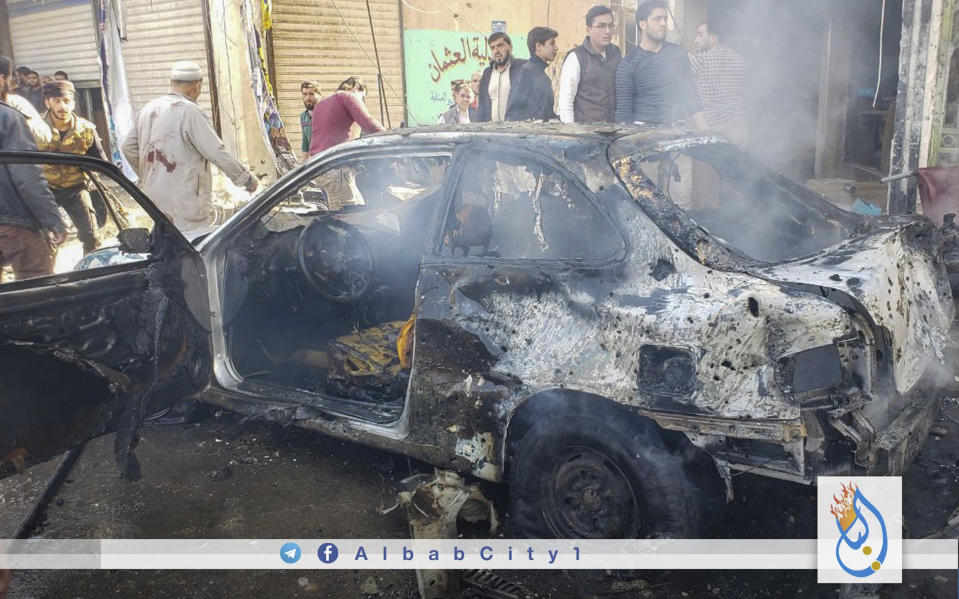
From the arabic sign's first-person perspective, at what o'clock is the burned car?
The burned car is roughly at 12 o'clock from the arabic sign.

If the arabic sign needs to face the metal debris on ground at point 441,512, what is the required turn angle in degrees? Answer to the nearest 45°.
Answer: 0° — it already faces it

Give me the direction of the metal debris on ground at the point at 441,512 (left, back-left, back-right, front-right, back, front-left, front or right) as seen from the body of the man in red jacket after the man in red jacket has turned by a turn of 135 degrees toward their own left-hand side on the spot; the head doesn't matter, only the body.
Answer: left

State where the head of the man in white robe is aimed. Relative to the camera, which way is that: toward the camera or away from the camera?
away from the camera

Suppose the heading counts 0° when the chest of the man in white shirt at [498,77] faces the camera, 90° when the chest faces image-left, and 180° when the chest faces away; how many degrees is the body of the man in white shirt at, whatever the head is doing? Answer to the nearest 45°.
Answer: approximately 0°

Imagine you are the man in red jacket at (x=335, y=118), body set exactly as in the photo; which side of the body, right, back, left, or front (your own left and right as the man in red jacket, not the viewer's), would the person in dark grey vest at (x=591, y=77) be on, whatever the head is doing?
right
